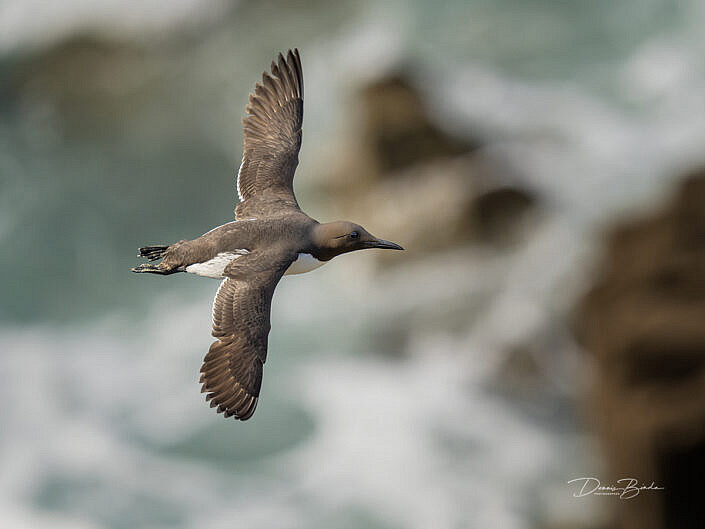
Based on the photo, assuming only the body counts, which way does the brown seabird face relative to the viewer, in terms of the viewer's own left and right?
facing to the right of the viewer
